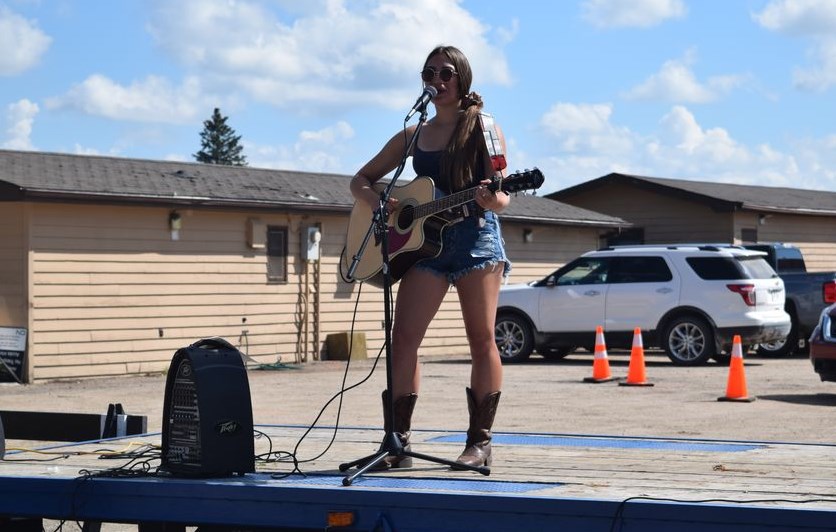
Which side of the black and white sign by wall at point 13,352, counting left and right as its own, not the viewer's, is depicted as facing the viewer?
front

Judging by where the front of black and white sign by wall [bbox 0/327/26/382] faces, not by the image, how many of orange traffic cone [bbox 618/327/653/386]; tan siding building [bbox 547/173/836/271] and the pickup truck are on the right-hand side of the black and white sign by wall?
0

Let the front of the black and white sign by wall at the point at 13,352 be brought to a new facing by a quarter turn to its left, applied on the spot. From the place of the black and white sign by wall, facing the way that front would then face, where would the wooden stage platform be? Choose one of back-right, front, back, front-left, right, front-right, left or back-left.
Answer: right

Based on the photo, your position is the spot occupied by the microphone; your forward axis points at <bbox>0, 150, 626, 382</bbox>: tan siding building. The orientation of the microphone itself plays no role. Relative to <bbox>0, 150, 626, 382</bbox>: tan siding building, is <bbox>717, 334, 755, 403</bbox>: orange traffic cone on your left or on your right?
right

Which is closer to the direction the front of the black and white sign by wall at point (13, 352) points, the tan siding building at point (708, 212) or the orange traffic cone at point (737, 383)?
the orange traffic cone

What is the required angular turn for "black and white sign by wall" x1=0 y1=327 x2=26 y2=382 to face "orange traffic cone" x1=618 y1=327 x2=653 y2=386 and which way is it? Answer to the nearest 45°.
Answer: approximately 45° to its left

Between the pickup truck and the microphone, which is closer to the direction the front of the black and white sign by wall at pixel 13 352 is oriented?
the microphone

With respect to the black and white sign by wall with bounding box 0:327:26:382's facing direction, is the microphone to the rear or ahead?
ahead

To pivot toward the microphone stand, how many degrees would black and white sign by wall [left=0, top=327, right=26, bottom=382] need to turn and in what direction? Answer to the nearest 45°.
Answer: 0° — it already faces it

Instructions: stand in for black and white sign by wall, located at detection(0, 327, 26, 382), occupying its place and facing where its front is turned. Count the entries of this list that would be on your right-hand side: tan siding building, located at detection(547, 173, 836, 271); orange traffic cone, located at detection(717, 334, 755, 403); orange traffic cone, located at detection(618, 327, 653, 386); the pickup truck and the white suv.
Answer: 0

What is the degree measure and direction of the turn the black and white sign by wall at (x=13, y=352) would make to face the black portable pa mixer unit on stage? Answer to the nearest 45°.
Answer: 0° — it already faces it

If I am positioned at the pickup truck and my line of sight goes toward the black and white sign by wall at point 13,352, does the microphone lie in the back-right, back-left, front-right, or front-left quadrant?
front-left

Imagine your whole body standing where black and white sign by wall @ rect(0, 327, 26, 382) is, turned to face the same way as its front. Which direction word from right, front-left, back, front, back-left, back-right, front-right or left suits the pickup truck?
left

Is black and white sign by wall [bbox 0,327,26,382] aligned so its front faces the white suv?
no
